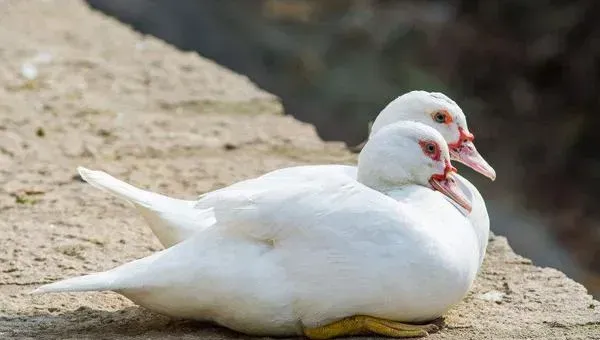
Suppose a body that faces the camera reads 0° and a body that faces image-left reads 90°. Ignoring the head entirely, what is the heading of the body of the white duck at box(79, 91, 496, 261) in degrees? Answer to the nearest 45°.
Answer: approximately 270°

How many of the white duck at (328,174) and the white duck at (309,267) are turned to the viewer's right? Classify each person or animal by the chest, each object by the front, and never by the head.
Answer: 2

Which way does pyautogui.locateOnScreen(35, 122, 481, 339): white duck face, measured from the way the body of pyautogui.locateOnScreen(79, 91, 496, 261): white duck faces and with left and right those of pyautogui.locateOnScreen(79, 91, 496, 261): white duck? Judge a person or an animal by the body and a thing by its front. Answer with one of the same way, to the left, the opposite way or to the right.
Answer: the same way

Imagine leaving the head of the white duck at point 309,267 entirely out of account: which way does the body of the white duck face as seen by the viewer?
to the viewer's right
